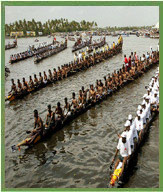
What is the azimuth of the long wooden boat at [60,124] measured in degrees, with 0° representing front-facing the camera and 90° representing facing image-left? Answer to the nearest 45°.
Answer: approximately 45°

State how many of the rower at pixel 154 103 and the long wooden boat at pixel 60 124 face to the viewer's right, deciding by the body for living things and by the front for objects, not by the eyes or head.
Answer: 0

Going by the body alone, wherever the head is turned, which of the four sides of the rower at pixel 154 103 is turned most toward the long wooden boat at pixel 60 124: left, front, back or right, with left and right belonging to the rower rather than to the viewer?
right

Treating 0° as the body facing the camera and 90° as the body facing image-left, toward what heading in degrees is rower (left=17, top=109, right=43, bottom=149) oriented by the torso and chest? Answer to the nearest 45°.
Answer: approximately 45°

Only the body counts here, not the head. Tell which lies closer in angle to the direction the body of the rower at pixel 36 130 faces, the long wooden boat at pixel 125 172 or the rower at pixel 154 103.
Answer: the long wooden boat

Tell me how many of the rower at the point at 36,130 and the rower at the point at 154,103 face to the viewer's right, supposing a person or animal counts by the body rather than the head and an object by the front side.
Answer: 0

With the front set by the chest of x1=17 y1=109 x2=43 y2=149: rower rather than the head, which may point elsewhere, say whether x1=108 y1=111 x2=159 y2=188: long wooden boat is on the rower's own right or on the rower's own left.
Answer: on the rower's own left

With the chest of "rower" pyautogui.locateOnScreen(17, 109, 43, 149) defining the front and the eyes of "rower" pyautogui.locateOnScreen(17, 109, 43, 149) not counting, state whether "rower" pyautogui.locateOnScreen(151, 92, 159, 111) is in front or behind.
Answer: behind
